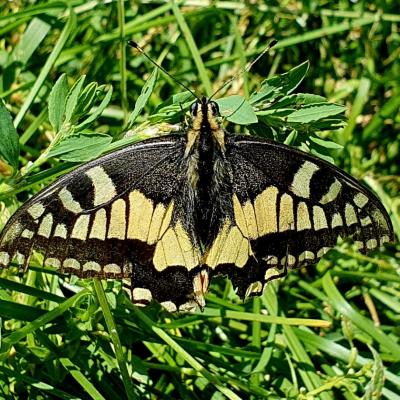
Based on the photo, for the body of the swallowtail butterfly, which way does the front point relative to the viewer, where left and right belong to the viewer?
facing away from the viewer

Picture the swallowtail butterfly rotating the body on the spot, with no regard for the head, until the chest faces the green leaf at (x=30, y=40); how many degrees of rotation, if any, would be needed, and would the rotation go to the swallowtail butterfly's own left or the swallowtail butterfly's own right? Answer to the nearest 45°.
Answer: approximately 45° to the swallowtail butterfly's own left

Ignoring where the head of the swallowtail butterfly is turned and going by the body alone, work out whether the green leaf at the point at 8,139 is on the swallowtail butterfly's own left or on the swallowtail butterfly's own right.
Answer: on the swallowtail butterfly's own left
